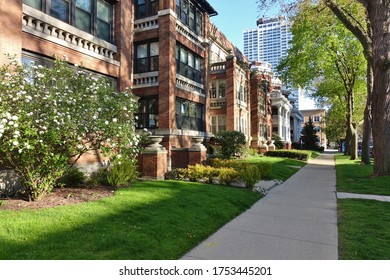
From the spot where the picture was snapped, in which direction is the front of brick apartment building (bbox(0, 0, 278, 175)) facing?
facing the viewer and to the right of the viewer

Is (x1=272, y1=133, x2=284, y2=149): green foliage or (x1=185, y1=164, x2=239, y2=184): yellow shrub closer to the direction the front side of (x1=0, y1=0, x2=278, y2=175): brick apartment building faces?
the yellow shrub

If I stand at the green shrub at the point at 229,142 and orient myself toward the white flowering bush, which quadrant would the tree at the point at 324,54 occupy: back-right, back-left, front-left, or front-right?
back-left

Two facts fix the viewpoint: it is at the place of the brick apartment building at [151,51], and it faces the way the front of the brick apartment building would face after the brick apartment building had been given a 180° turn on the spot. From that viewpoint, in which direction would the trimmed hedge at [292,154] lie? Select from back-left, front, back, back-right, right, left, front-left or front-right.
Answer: right

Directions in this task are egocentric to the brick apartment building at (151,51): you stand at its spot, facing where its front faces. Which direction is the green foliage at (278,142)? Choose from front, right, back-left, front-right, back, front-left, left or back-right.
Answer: left

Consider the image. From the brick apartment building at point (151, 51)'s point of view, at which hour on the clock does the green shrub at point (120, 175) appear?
The green shrub is roughly at 2 o'clock from the brick apartment building.

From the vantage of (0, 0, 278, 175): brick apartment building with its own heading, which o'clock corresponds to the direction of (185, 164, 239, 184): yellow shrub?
The yellow shrub is roughly at 1 o'clock from the brick apartment building.

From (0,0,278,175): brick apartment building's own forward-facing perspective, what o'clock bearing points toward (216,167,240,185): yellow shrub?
The yellow shrub is roughly at 1 o'clock from the brick apartment building.
